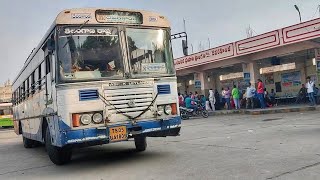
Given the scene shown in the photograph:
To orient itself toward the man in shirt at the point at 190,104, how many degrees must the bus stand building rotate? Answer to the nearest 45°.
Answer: approximately 45° to its right

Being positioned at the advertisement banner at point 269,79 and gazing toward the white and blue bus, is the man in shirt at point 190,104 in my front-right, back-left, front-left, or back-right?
front-right

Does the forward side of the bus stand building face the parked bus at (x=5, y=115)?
no

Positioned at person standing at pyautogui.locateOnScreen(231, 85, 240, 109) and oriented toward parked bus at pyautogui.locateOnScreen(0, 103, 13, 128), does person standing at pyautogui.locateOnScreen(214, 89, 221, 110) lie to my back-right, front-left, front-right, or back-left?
front-right

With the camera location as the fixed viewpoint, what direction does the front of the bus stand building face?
facing the viewer and to the left of the viewer

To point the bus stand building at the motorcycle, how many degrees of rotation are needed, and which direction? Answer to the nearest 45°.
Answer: approximately 45° to its right

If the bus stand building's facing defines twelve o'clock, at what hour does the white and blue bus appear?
The white and blue bus is roughly at 11 o'clock from the bus stand building.
